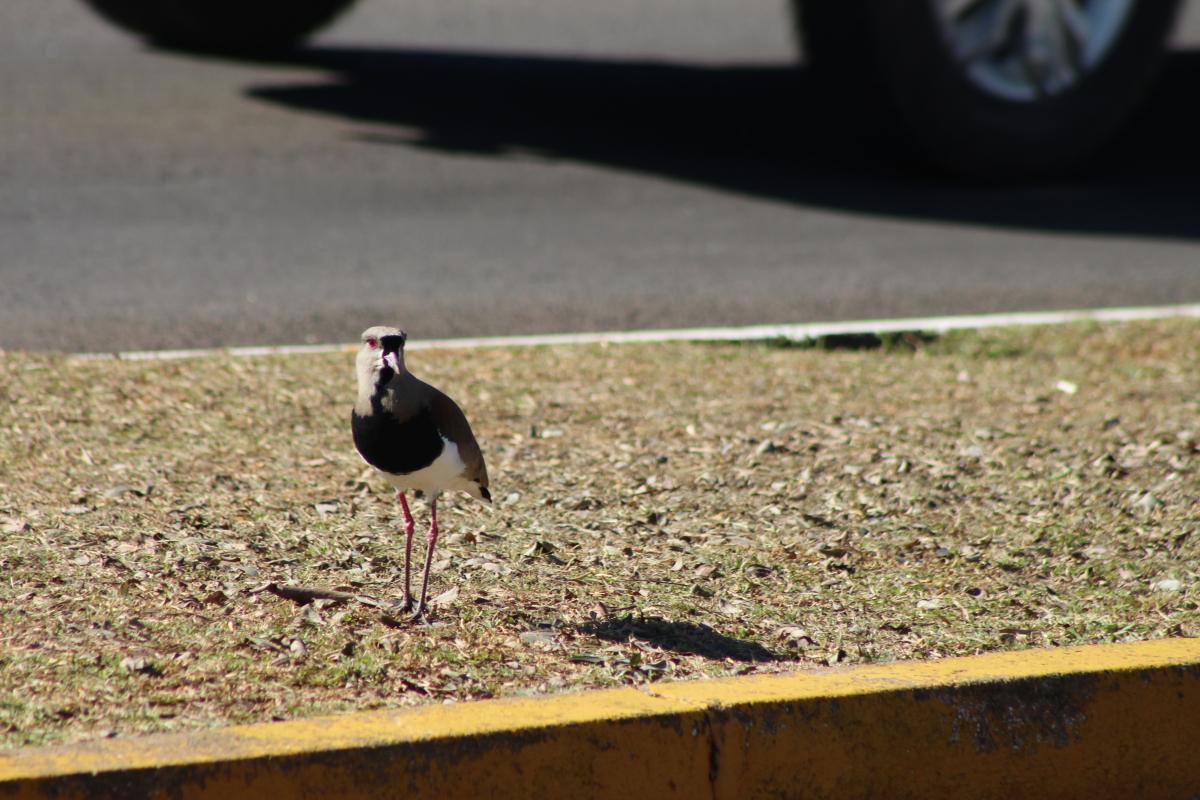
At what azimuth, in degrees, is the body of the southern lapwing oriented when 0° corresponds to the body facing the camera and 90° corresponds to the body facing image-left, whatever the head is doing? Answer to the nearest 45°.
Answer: approximately 45°

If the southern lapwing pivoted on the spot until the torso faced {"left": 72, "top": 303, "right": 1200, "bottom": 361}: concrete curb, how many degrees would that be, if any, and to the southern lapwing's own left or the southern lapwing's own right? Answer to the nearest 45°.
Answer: approximately 180°
